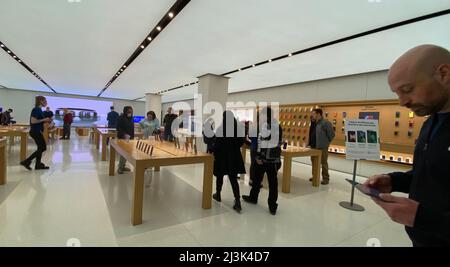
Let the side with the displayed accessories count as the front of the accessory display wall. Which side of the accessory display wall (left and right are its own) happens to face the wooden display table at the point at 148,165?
front

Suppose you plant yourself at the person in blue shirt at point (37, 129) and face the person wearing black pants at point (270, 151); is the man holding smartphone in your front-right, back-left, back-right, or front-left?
front-right

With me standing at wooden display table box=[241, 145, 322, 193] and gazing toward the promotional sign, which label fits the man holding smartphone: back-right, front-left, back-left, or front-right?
front-right

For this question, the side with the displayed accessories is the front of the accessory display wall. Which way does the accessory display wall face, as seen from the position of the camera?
facing the viewer and to the left of the viewer

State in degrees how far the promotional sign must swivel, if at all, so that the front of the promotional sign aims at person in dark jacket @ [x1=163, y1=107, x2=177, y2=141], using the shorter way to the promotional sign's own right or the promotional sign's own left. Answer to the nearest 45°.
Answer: approximately 90° to the promotional sign's own right

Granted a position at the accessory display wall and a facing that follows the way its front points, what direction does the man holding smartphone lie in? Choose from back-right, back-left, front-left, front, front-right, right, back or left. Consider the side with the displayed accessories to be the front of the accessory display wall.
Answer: front-left

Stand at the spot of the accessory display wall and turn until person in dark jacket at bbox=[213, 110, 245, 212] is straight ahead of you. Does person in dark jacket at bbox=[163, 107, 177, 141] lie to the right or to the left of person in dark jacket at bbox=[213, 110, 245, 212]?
right

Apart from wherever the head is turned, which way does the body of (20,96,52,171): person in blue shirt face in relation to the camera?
to the viewer's right

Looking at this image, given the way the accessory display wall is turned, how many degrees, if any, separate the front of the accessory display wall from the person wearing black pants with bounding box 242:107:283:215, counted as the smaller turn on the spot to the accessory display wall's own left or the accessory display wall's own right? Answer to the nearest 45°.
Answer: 0° — it already faces them

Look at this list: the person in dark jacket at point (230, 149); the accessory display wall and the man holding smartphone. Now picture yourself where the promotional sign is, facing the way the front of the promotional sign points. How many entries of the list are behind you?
1

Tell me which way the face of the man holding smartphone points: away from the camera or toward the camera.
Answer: toward the camera

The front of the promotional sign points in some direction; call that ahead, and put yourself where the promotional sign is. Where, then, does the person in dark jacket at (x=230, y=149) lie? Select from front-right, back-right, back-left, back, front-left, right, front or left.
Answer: front-right

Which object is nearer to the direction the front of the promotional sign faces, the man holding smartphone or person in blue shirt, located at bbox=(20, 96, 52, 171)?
the man holding smartphone

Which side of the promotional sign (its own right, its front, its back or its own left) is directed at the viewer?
front
